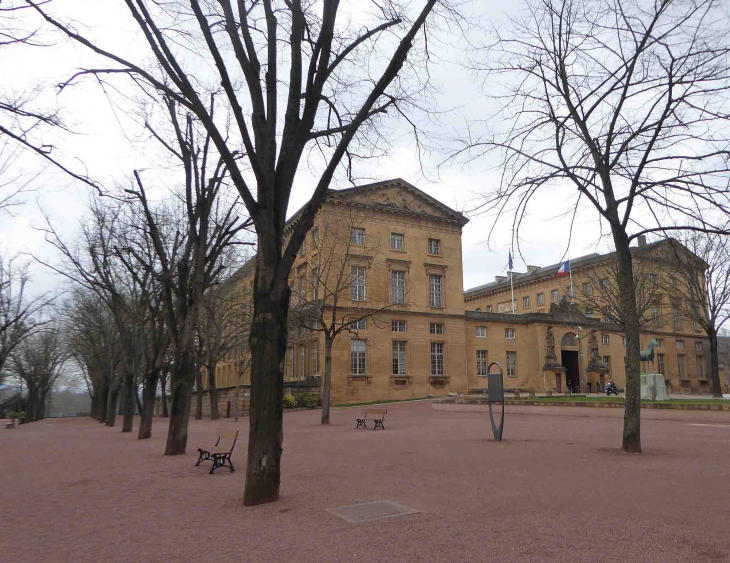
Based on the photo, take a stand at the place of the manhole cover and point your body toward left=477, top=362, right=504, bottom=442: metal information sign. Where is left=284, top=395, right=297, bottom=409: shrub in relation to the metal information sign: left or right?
left

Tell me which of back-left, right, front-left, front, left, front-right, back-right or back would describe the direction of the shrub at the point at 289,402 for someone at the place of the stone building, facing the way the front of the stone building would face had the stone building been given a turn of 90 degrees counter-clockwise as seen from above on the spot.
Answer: back

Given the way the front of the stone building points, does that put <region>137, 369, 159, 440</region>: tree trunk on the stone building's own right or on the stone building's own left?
on the stone building's own right

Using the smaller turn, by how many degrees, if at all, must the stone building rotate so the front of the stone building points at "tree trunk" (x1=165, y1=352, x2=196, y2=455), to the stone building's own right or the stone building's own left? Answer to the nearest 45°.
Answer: approximately 45° to the stone building's own right

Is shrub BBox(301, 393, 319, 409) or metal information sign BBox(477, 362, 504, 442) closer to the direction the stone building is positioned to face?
the metal information sign

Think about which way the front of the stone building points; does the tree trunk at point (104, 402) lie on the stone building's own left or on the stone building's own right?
on the stone building's own right

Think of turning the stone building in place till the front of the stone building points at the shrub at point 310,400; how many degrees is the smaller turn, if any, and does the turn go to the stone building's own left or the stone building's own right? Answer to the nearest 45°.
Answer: approximately 90° to the stone building's own right

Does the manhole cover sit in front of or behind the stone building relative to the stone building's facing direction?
in front

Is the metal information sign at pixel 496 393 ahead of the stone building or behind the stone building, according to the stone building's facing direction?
ahead
